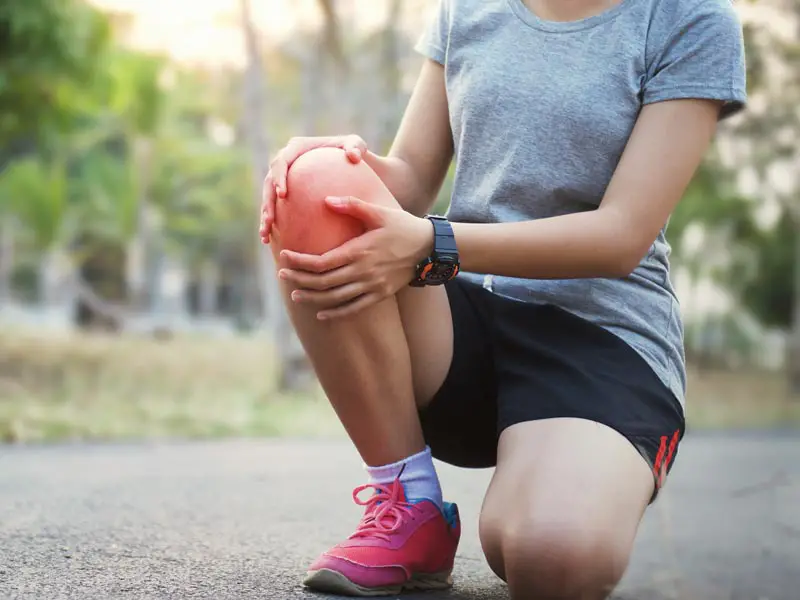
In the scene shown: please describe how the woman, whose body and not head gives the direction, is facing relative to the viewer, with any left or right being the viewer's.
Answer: facing the viewer and to the left of the viewer

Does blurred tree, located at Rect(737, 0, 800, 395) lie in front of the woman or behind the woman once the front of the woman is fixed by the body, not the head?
behind
